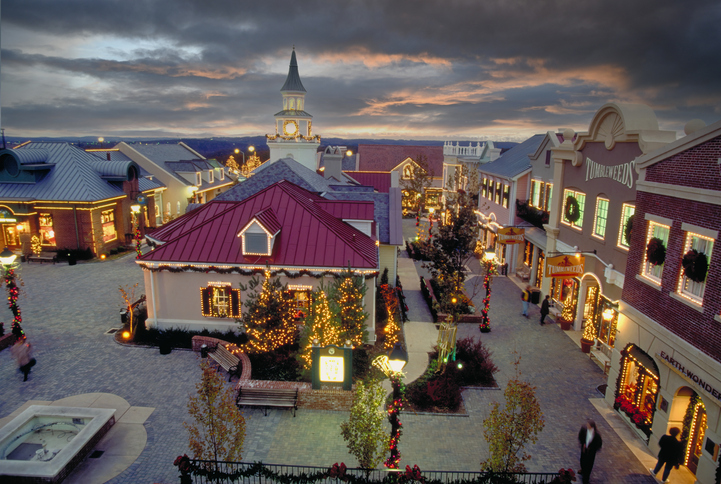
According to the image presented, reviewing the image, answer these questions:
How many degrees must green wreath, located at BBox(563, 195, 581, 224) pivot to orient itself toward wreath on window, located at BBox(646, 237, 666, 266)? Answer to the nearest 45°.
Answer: approximately 45° to its left

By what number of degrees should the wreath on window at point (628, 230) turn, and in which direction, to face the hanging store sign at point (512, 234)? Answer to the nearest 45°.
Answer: approximately 90° to its right

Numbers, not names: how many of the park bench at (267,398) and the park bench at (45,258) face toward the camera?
2

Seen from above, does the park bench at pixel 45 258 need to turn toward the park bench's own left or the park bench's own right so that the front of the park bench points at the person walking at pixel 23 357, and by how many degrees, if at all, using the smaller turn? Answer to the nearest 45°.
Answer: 0° — it already faces them

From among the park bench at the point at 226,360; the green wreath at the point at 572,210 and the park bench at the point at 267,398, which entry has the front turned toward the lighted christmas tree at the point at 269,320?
the green wreath

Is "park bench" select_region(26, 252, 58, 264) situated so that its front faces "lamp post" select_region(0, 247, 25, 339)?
yes
